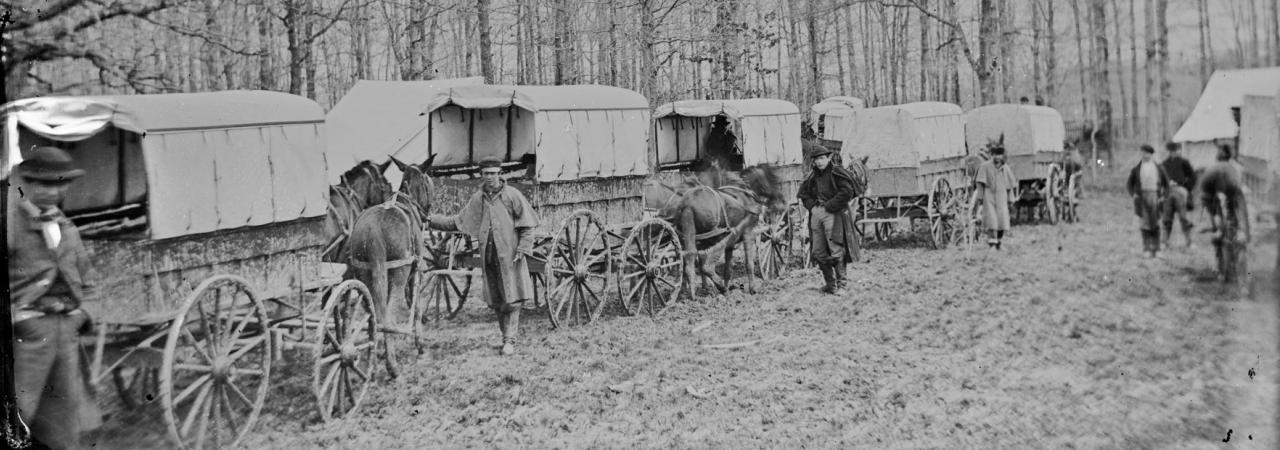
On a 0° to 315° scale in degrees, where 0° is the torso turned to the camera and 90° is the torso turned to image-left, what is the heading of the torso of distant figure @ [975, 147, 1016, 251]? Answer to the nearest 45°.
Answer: approximately 0°

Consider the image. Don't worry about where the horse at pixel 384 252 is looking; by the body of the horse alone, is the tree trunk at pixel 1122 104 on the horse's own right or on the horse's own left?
on the horse's own right

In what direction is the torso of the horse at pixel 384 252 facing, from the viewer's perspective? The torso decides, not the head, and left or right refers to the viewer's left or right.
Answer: facing away from the viewer and to the right of the viewer

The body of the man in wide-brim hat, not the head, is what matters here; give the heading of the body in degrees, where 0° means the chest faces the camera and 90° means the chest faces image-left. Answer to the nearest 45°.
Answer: approximately 315°

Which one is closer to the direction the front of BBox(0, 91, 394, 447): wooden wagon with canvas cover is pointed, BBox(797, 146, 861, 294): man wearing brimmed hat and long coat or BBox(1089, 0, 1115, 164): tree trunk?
the man wearing brimmed hat and long coat

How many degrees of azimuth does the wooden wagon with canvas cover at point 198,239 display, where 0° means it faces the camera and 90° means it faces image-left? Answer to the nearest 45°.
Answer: approximately 225°

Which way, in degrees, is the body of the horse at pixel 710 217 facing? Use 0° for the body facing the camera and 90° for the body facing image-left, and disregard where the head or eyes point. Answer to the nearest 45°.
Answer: approximately 270°

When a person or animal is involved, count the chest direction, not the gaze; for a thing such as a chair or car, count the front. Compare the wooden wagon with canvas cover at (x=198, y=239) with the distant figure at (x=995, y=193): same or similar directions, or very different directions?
very different directions

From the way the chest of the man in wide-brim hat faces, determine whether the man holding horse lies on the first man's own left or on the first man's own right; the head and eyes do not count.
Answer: on the first man's own left

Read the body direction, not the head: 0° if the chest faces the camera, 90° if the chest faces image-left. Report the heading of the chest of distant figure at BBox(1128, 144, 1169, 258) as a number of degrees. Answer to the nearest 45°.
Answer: approximately 0°
